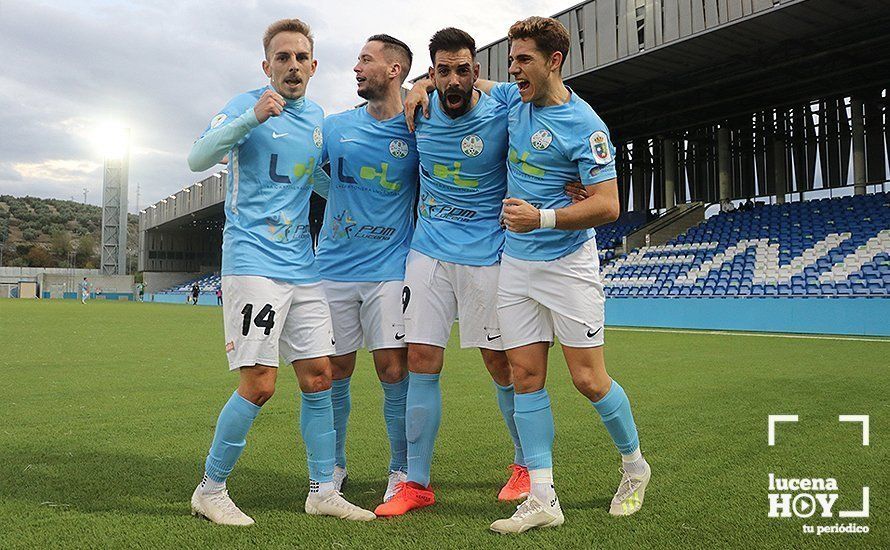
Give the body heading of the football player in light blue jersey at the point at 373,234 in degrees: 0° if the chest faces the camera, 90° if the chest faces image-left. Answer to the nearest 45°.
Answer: approximately 0°

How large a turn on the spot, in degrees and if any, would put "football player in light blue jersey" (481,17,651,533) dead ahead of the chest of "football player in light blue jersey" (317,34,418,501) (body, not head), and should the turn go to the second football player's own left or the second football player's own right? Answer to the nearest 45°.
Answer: approximately 45° to the second football player's own left

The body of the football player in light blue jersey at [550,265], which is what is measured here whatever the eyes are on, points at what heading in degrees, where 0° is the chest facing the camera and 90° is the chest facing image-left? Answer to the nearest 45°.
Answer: approximately 45°

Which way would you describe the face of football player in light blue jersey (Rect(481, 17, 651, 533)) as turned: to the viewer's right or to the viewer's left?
to the viewer's left

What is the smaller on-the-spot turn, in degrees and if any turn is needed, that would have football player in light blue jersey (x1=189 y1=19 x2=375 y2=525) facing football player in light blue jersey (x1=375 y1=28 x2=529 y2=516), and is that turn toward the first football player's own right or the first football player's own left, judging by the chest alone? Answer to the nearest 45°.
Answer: approximately 45° to the first football player's own left

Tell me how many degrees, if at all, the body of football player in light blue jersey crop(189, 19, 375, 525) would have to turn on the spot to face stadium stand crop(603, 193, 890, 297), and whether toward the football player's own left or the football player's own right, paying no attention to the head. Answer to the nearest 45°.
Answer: approximately 90° to the football player's own left

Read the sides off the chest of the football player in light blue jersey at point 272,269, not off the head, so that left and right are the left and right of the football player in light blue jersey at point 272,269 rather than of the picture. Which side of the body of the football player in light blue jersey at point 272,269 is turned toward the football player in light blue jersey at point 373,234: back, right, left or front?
left

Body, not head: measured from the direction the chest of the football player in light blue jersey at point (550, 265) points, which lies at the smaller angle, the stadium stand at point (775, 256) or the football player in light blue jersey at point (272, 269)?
the football player in light blue jersey

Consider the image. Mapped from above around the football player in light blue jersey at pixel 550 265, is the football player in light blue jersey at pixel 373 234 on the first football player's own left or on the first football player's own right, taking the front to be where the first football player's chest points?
on the first football player's own right

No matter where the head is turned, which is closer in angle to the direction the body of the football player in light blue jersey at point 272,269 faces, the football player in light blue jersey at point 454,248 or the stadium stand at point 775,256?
the football player in light blue jersey
